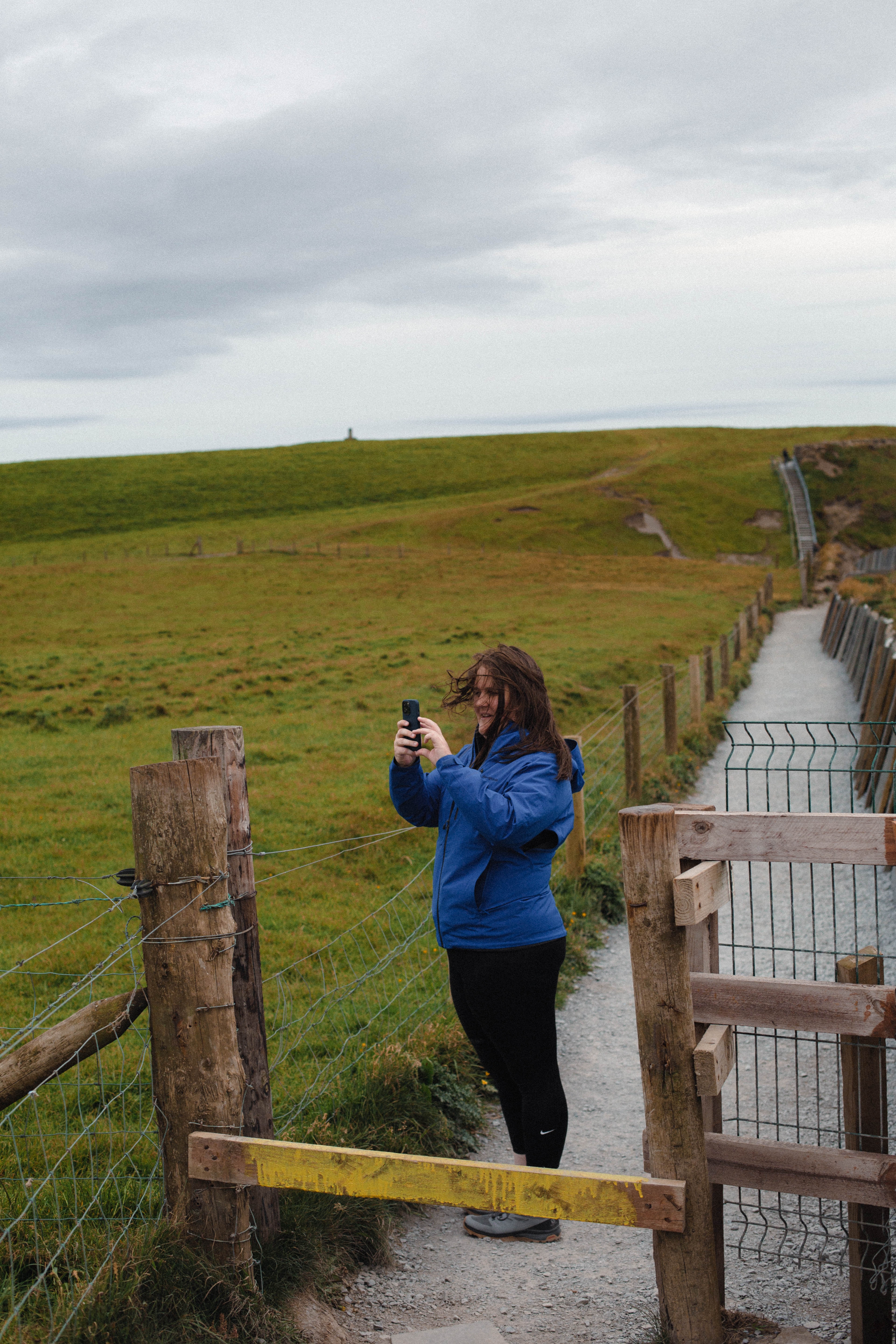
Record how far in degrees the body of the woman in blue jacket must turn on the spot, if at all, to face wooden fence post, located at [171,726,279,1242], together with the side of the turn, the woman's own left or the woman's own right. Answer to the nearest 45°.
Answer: approximately 45° to the woman's own left

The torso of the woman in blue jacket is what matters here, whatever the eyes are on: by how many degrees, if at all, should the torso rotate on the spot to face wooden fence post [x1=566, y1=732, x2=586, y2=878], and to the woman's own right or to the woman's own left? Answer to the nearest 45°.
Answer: approximately 90° to the woman's own right

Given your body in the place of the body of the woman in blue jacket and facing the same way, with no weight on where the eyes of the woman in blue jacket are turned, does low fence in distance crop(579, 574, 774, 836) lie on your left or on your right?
on your right

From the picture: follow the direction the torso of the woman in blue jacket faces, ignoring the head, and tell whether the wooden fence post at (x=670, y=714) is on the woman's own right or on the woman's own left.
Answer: on the woman's own right

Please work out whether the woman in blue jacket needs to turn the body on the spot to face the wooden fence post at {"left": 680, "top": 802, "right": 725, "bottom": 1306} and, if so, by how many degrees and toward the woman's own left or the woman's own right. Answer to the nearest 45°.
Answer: approximately 135° to the woman's own left

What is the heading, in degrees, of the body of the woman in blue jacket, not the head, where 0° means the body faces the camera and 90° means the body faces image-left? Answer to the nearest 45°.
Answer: approximately 90°
